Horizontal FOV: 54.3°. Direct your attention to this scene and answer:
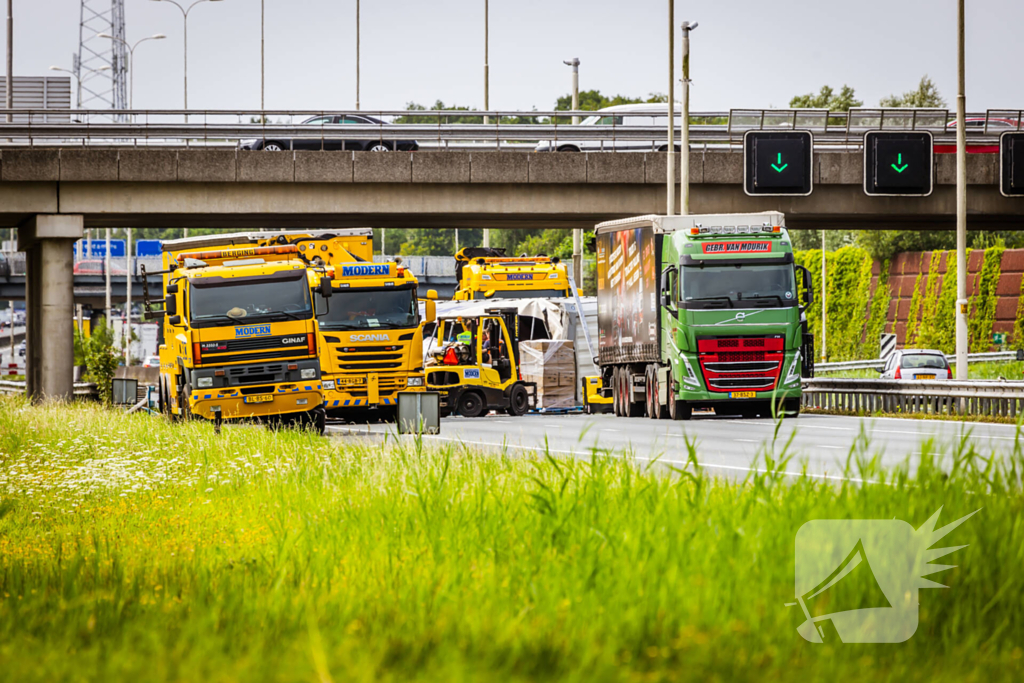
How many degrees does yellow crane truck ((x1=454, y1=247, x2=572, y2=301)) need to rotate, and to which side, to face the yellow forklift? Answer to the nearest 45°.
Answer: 0° — it already faces it

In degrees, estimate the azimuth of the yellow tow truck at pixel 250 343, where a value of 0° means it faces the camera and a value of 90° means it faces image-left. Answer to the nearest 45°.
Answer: approximately 0°

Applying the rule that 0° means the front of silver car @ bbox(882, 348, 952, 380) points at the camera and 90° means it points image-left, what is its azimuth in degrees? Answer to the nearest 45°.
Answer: approximately 180°

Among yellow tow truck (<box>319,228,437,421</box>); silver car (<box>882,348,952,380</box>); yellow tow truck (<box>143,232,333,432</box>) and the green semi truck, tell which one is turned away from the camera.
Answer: the silver car

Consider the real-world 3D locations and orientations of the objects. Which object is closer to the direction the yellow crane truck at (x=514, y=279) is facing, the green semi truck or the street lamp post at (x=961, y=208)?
the green semi truck

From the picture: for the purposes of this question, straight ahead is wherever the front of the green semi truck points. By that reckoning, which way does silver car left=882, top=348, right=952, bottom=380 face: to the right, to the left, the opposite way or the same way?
the opposite way

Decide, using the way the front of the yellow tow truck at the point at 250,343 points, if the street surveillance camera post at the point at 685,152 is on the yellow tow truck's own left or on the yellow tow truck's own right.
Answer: on the yellow tow truck's own left

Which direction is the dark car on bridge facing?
to the viewer's left
